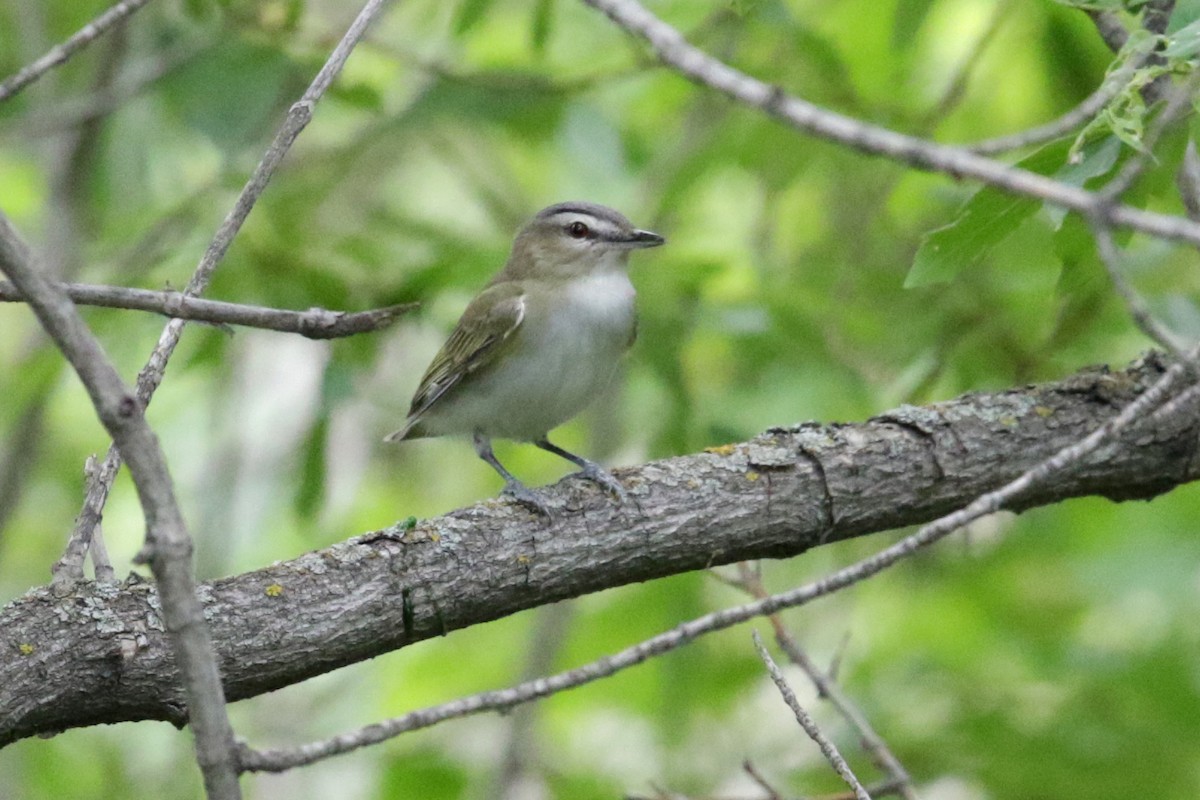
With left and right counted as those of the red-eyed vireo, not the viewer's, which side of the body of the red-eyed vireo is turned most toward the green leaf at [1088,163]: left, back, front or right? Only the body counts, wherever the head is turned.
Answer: front

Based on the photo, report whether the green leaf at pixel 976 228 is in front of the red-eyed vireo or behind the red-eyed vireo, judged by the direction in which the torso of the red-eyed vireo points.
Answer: in front

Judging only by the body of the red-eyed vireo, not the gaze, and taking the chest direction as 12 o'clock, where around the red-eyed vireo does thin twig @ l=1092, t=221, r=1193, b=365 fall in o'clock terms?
The thin twig is roughly at 10 o'clock from the red-eyed vireo.

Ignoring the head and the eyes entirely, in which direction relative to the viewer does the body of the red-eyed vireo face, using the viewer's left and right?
facing the viewer and to the right of the viewer

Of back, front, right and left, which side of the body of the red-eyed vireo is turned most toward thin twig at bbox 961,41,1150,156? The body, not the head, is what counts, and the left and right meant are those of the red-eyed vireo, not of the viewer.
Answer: front

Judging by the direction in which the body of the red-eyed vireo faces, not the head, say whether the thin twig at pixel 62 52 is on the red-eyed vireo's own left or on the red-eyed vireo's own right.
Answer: on the red-eyed vireo's own right
